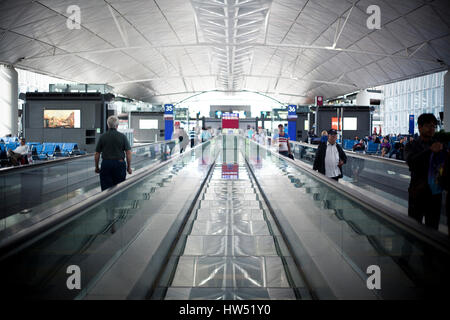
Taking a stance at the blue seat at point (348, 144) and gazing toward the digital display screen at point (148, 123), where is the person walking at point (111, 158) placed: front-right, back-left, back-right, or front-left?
back-left

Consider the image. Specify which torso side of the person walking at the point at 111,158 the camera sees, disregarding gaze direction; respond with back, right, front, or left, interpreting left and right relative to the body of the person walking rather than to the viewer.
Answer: back

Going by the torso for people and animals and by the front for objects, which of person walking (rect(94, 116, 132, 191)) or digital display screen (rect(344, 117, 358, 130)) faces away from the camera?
the person walking

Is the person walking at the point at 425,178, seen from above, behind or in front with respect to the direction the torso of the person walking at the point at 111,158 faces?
behind

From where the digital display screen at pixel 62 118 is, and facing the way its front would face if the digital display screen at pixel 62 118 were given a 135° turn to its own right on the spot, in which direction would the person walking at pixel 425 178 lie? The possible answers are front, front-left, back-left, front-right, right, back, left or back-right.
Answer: back-left

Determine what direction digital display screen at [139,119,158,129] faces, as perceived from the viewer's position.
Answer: facing the viewer

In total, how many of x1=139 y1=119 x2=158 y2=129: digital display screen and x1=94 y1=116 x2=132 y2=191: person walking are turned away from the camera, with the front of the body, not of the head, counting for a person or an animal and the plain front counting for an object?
1

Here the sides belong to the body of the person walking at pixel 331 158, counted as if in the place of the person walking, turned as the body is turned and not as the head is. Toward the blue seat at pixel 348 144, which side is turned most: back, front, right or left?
back

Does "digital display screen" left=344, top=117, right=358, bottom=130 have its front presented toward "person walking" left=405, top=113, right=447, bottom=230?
yes

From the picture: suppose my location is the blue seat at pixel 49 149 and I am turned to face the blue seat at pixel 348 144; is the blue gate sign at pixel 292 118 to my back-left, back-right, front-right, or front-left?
front-left

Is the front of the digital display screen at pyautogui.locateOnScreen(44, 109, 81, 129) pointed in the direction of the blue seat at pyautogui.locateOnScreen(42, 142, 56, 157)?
yes

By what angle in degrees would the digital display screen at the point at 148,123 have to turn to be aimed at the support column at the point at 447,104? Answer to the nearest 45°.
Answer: approximately 45° to its left

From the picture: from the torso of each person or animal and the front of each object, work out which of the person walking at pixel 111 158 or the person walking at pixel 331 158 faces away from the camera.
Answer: the person walking at pixel 111 158

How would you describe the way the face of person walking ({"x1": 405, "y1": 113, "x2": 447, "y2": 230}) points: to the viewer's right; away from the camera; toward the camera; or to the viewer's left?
toward the camera

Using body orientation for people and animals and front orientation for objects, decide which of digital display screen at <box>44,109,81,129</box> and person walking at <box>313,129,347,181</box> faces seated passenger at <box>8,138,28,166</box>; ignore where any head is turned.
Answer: the digital display screen

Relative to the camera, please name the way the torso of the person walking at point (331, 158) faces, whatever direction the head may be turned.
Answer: toward the camera
